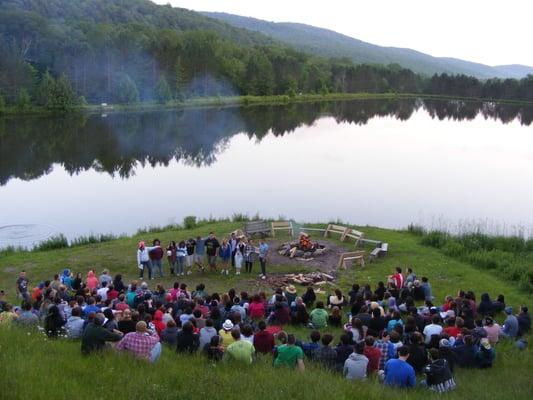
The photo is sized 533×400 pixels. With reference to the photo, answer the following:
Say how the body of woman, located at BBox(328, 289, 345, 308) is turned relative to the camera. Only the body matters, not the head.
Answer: away from the camera

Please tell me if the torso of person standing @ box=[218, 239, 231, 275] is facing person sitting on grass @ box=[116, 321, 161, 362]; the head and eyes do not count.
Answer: yes

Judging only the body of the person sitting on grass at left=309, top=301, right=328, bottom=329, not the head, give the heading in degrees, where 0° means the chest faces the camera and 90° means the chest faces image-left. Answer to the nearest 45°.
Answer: approximately 180°

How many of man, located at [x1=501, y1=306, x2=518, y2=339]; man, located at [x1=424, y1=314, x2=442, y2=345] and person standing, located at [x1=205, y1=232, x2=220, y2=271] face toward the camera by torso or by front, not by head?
1

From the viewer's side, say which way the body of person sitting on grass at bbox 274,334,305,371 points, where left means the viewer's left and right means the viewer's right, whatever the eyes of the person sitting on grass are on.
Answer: facing away from the viewer

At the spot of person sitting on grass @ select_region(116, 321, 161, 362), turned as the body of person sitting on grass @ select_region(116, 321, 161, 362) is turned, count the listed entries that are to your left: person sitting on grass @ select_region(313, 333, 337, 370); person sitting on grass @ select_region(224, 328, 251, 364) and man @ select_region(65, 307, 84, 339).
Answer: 1

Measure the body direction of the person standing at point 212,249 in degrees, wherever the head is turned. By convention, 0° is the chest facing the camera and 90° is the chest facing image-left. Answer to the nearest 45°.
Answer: approximately 0°

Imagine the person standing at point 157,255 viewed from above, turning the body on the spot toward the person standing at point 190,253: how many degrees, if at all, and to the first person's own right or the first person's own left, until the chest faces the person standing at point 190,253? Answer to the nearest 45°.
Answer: approximately 135° to the first person's own left

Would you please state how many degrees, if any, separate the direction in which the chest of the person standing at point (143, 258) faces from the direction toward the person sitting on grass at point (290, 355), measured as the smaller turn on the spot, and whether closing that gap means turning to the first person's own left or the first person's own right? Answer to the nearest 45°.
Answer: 0° — they already face them

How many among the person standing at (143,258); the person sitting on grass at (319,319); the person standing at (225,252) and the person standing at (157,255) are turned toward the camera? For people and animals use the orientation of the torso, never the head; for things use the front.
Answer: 3

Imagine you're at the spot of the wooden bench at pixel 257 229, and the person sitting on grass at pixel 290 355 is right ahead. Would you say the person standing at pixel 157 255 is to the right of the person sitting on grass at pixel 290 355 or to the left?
right
